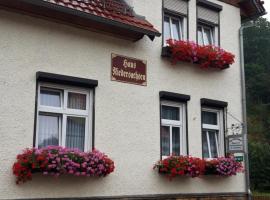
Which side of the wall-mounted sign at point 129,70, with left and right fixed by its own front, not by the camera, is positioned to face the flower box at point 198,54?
left

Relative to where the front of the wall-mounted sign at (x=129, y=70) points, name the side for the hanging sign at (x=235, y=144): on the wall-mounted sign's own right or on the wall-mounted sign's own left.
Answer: on the wall-mounted sign's own left

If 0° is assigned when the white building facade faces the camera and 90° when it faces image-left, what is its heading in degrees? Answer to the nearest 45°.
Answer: approximately 315°
